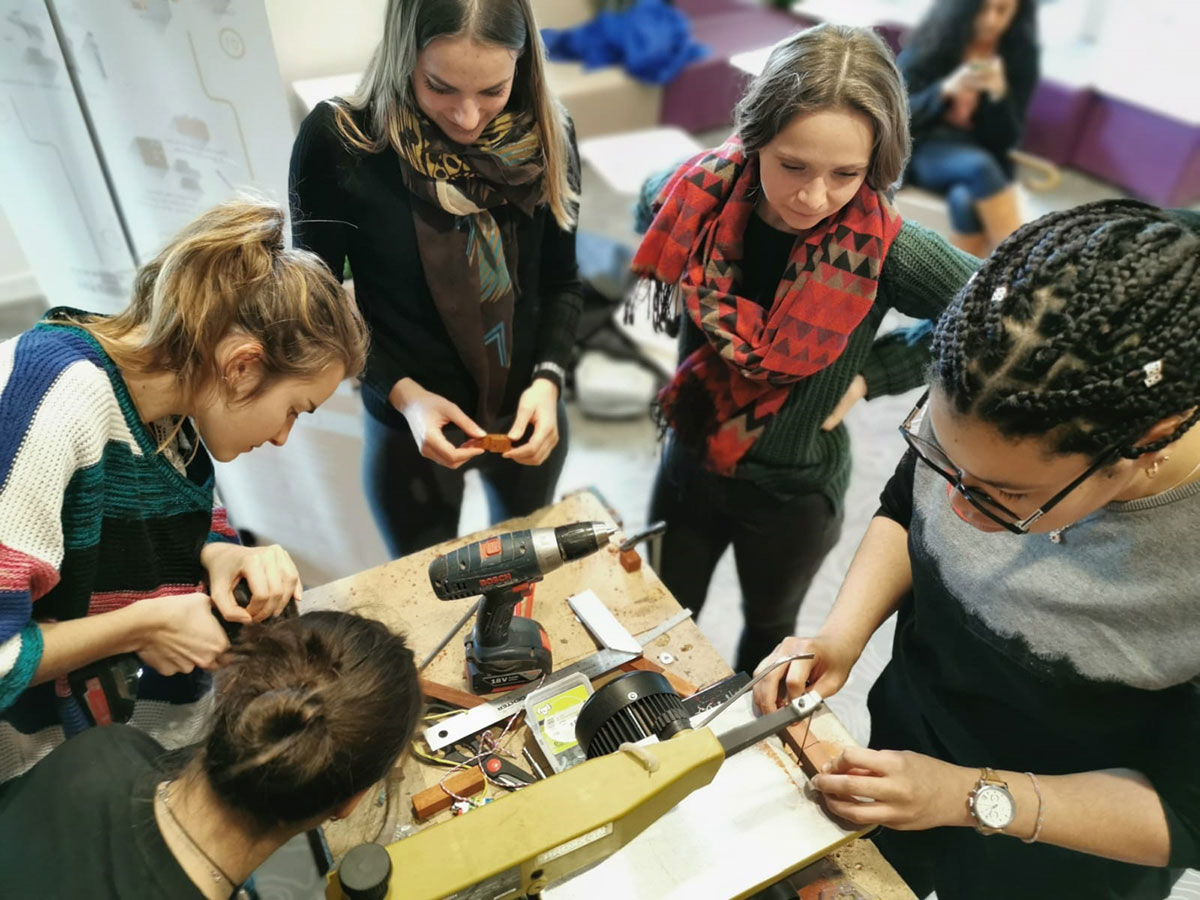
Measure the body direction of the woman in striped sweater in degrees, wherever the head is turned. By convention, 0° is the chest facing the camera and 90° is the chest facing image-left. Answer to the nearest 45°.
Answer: approximately 270°

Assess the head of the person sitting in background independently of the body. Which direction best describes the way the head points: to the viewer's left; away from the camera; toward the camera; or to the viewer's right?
toward the camera

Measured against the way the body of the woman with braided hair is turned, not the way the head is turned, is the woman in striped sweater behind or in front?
in front

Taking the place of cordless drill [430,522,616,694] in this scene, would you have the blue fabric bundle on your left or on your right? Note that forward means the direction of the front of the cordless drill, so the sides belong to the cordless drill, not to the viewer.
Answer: on your left

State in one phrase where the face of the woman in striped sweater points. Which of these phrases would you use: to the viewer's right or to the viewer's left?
to the viewer's right

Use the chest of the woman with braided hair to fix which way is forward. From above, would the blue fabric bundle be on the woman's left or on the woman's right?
on the woman's right

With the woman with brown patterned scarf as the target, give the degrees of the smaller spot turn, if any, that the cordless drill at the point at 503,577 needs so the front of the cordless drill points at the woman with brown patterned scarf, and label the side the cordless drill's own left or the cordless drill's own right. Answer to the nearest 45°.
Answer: approximately 90° to the cordless drill's own left

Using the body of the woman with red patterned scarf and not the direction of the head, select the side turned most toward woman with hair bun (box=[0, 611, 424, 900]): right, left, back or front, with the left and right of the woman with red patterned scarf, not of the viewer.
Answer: front

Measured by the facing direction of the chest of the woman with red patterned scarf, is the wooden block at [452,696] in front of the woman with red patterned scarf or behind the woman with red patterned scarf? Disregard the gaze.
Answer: in front

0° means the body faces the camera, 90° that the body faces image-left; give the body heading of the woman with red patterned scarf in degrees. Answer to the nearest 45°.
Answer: approximately 45°

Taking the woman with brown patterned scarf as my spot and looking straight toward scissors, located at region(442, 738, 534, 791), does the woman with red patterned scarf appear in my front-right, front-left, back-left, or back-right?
front-left

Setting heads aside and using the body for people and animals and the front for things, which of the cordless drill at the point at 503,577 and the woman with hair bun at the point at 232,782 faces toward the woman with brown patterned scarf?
the woman with hair bun

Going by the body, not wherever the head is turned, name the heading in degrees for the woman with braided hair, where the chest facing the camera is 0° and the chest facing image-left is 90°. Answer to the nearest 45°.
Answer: approximately 45°

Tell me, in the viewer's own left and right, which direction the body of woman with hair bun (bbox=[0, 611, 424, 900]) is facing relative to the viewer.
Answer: facing away from the viewer and to the right of the viewer

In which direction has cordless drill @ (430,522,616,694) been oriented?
to the viewer's right

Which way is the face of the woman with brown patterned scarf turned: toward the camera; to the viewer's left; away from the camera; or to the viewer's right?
toward the camera

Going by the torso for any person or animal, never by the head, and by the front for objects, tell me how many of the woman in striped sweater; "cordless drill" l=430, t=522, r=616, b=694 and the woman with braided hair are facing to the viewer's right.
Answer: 2
